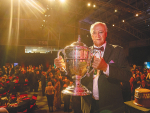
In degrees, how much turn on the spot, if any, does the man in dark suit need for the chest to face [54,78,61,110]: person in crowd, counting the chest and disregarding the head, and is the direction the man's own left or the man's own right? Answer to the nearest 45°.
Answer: approximately 135° to the man's own right

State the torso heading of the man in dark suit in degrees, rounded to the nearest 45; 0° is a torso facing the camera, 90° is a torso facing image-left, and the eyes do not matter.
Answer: approximately 45°
